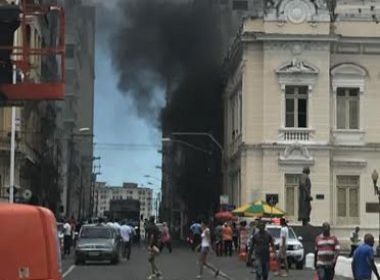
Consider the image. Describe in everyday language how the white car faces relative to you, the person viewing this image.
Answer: facing the viewer and to the right of the viewer

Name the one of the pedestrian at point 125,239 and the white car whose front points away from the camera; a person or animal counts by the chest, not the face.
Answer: the pedestrian

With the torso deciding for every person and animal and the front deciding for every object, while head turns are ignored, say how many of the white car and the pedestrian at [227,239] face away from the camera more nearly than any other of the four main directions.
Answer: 1

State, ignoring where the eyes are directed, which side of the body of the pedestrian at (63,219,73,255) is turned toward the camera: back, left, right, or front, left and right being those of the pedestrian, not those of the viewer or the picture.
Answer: back

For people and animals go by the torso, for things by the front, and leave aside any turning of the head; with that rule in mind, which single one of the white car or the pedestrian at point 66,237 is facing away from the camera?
the pedestrian

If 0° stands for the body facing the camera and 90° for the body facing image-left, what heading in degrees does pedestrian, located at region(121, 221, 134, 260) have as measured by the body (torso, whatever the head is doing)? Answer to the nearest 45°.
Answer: approximately 180°

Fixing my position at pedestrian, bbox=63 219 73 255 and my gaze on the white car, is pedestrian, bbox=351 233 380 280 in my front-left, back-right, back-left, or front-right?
front-right

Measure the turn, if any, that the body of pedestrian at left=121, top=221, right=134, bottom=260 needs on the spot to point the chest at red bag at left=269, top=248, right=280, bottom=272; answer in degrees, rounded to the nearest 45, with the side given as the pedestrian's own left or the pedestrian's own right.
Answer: approximately 135° to the pedestrian's own right

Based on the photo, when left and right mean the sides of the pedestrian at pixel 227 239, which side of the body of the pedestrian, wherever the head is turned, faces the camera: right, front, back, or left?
back

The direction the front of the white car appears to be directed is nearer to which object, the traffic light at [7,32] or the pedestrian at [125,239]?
the traffic light

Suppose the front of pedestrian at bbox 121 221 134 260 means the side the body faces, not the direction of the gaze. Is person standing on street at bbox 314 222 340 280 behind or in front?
behind

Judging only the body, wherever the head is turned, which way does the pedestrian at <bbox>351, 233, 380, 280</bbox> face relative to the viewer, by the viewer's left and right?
facing away from the viewer and to the right of the viewer
